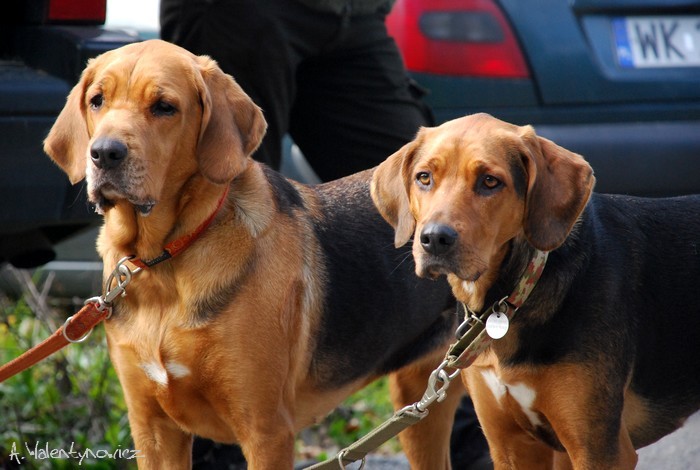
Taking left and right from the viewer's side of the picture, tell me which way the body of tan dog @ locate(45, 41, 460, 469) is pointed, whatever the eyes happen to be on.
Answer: facing the viewer and to the left of the viewer

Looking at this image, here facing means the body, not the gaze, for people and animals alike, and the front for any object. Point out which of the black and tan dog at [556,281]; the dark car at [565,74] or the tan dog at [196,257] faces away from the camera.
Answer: the dark car

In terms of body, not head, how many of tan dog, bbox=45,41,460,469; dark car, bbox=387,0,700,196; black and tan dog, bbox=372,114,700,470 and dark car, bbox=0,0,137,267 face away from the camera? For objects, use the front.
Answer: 2

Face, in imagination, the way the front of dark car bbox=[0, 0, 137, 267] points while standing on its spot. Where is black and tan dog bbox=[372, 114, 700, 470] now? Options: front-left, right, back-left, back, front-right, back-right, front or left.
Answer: back-right

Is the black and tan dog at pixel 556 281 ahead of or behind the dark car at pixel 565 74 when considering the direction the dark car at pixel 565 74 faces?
behind

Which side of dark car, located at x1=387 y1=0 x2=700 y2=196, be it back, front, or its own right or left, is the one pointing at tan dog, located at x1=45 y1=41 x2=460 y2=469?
back

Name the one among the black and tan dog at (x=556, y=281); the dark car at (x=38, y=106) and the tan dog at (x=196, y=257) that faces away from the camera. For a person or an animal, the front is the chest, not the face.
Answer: the dark car

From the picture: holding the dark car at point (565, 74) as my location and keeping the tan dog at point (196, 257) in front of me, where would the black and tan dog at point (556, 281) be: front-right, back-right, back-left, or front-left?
front-left

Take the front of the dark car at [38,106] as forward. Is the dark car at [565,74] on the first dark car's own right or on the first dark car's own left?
on the first dark car's own right

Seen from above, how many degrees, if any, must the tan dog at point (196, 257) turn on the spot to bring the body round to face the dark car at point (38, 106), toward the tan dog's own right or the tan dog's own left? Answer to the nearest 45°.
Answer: approximately 90° to the tan dog's own right

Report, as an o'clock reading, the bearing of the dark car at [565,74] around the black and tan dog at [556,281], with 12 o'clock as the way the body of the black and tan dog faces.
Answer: The dark car is roughly at 4 o'clock from the black and tan dog.

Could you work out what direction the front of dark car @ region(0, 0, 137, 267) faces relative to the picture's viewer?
facing away from the viewer

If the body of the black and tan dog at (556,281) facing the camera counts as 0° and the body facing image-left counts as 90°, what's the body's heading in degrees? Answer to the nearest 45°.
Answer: approximately 45°

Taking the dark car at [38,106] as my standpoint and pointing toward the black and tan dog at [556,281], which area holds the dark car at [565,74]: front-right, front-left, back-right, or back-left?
front-left

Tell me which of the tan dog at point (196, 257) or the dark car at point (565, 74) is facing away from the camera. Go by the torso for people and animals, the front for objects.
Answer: the dark car

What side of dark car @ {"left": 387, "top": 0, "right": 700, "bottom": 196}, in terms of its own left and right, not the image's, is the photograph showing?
back

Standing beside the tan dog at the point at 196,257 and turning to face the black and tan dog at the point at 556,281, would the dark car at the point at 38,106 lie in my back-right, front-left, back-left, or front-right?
back-left
